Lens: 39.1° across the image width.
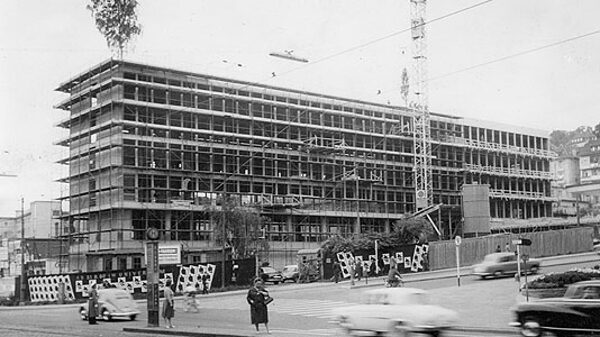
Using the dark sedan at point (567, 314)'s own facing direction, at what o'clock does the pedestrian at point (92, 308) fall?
The pedestrian is roughly at 1 o'clock from the dark sedan.

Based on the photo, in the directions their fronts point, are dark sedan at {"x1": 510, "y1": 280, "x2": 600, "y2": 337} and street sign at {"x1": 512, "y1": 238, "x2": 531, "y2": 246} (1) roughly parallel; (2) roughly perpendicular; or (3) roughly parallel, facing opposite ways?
roughly perpendicular

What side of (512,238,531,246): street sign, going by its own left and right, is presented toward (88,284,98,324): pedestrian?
right

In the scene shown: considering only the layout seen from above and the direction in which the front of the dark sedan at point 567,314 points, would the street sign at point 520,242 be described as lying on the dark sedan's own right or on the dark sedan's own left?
on the dark sedan's own right

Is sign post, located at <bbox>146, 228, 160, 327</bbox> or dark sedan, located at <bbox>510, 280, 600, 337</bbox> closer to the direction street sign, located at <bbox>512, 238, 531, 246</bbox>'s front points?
the dark sedan

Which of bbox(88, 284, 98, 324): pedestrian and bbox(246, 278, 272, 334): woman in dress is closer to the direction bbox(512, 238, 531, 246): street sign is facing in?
the woman in dress

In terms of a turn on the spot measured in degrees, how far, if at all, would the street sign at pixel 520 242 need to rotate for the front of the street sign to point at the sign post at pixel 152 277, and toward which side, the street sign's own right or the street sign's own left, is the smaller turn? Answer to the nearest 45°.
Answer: approximately 45° to the street sign's own right

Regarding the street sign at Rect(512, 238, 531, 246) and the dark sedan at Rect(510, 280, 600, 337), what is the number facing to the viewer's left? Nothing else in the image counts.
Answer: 1

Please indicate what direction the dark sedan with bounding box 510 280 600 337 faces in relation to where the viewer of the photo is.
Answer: facing to the left of the viewer

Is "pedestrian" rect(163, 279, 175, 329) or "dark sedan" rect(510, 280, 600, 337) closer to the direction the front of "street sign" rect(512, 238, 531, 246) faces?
the dark sedan

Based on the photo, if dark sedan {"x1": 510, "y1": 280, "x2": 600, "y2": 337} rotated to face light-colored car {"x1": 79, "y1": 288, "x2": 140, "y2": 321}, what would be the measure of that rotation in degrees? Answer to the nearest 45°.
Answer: approximately 45° to its right
